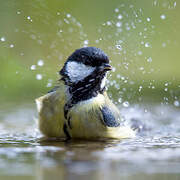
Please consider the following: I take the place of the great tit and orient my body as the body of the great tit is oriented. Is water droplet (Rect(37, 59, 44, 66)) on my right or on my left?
on my right

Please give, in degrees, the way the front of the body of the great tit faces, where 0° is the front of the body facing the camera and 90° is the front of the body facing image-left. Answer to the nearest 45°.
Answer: approximately 45°
